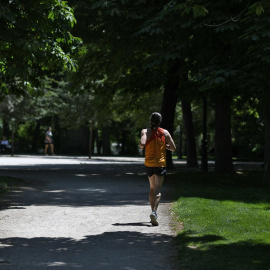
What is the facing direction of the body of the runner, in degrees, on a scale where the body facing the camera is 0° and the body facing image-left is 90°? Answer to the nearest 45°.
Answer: approximately 180°

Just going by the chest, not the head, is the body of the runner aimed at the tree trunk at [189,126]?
yes

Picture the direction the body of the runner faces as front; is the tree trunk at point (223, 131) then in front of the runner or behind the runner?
in front
